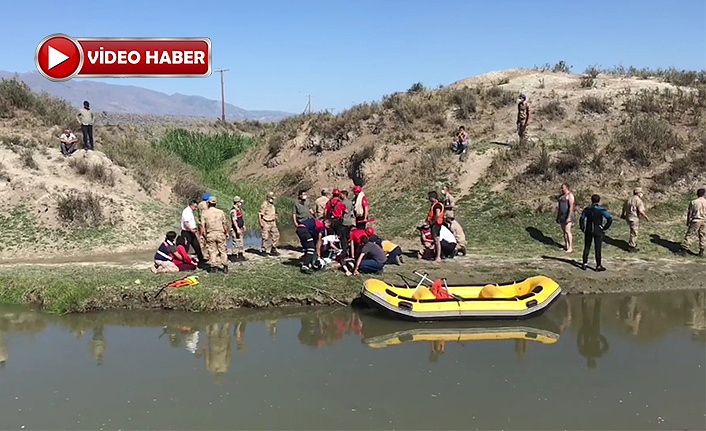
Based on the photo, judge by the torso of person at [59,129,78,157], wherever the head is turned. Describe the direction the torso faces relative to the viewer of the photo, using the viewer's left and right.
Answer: facing the viewer

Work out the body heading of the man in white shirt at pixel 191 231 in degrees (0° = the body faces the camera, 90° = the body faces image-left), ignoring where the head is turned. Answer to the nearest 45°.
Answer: approximately 270°

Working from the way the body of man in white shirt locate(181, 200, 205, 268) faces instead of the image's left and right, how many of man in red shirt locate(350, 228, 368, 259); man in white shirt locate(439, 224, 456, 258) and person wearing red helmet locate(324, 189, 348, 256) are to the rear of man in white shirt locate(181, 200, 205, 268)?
0

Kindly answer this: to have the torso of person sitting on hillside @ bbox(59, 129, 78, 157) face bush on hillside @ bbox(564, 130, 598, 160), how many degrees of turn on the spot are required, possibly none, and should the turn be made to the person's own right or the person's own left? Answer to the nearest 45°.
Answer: approximately 45° to the person's own left

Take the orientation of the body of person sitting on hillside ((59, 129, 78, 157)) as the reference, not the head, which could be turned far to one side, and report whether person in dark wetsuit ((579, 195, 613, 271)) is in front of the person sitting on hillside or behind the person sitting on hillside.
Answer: in front

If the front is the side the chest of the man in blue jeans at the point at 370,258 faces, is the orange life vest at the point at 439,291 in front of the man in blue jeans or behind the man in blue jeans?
behind

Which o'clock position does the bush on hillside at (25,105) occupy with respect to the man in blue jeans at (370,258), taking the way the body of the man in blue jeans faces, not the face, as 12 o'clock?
The bush on hillside is roughly at 12 o'clock from the man in blue jeans.

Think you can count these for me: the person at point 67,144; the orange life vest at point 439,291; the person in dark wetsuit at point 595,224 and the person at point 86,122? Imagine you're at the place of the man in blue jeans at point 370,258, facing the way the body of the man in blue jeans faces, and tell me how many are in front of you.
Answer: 2

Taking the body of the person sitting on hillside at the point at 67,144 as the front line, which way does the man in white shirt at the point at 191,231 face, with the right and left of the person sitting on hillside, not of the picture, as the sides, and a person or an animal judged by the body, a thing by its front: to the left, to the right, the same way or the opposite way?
to the left

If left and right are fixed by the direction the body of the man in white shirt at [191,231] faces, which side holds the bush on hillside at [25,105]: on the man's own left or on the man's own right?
on the man's own left

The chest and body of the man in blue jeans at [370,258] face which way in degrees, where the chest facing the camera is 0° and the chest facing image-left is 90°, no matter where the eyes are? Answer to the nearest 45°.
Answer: approximately 135°

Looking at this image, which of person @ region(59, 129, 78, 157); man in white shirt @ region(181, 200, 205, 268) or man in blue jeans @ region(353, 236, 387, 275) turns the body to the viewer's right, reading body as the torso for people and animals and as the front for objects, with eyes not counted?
the man in white shirt
